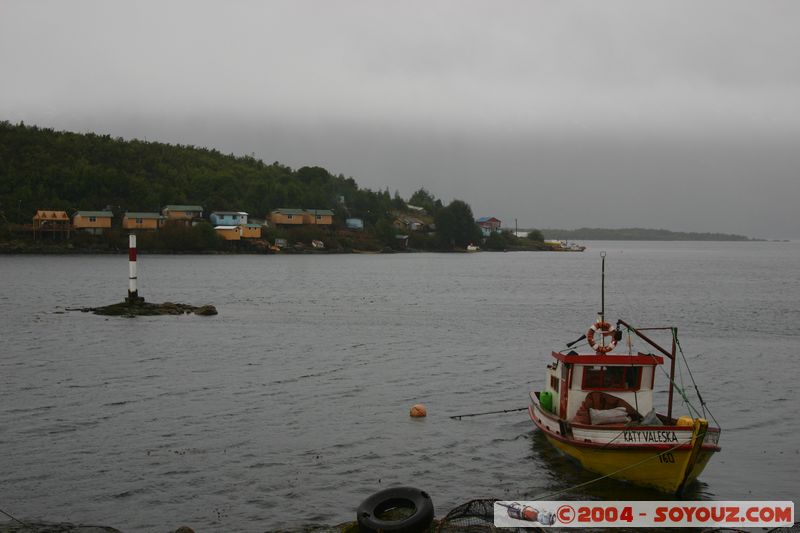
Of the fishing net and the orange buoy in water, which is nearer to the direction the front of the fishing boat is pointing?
the fishing net

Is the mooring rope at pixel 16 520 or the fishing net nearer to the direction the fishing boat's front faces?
the fishing net

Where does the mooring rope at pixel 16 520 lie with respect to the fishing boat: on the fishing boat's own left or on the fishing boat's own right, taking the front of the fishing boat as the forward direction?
on the fishing boat's own right

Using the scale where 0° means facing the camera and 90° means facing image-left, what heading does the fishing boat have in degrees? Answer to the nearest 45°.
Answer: approximately 315°

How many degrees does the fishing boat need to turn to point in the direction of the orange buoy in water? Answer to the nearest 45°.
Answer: approximately 180°

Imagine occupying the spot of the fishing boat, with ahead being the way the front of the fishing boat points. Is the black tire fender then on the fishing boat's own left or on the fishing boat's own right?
on the fishing boat's own right

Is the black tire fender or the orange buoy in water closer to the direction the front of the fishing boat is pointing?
the black tire fender

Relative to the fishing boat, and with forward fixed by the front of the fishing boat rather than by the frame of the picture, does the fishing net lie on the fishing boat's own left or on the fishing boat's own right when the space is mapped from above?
on the fishing boat's own right
